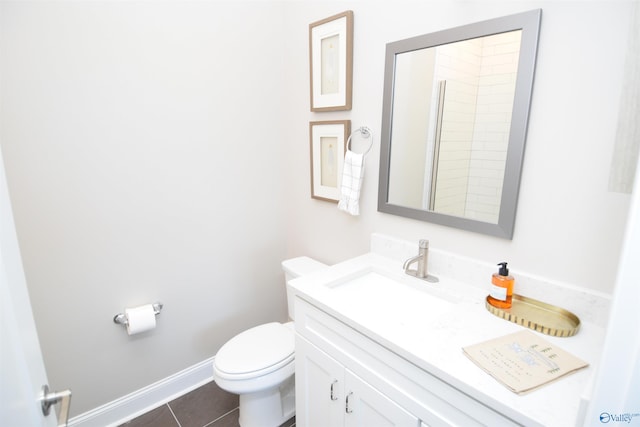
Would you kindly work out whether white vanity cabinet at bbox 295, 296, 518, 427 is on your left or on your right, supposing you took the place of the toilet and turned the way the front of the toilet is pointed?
on your left

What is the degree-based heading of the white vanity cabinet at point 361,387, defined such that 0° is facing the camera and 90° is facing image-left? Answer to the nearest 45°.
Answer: approximately 45°

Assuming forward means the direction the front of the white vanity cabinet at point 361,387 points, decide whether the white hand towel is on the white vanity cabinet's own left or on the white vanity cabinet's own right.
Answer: on the white vanity cabinet's own right

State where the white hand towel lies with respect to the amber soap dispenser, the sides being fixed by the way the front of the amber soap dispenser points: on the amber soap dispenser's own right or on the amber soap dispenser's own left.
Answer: on the amber soap dispenser's own right

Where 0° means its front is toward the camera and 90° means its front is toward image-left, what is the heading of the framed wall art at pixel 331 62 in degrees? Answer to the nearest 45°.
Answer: approximately 45°

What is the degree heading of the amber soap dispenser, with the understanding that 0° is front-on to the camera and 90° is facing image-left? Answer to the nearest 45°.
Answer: approximately 45°
